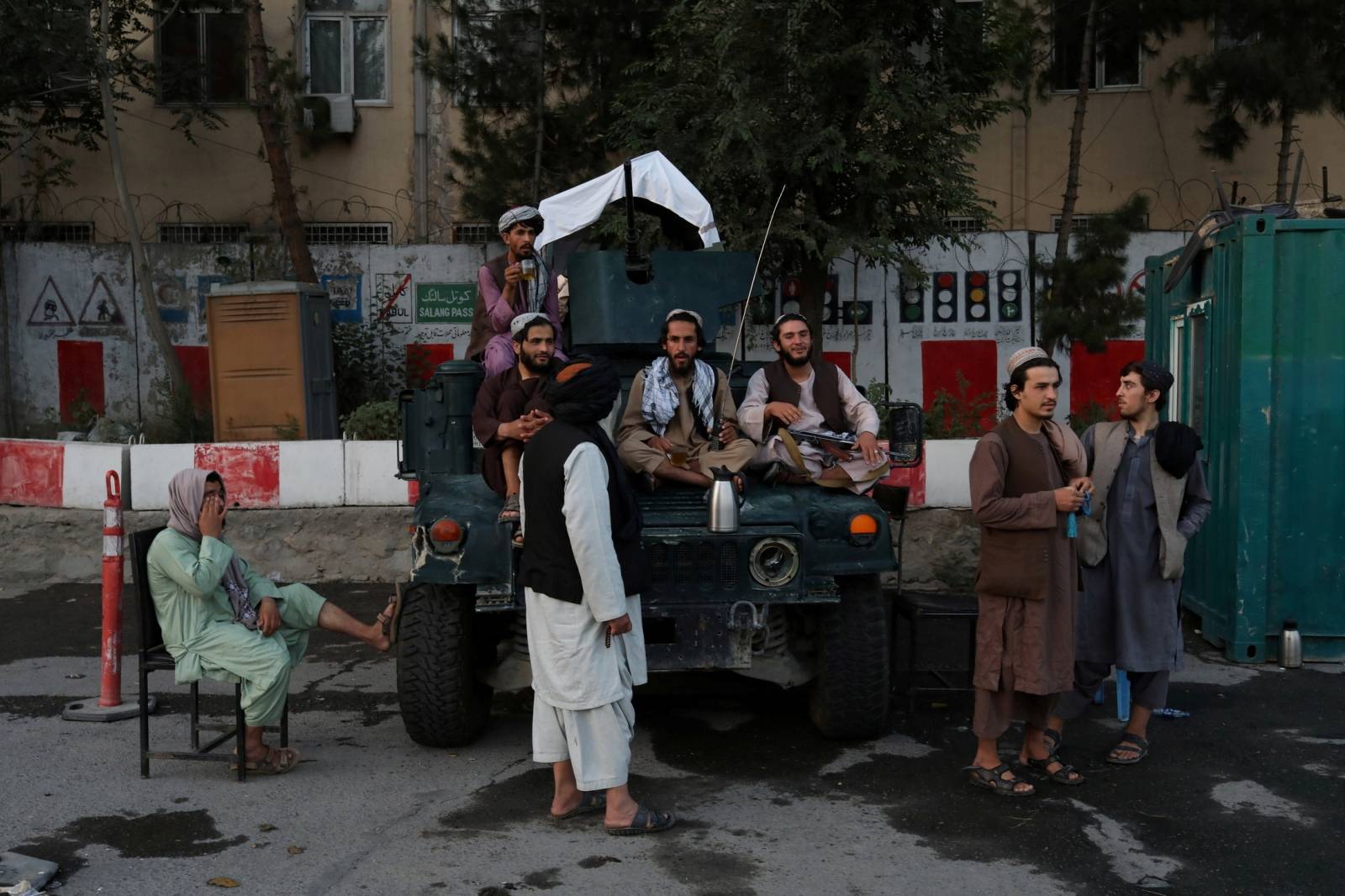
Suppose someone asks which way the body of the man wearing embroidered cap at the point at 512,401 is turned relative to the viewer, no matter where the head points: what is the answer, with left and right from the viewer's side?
facing the viewer and to the right of the viewer

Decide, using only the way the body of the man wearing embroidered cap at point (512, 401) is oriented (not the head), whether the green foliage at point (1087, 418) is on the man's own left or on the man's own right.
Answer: on the man's own left

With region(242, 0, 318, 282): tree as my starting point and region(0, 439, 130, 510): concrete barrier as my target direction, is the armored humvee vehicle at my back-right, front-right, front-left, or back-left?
front-left

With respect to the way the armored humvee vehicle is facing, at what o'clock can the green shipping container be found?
The green shipping container is roughly at 8 o'clock from the armored humvee vehicle.

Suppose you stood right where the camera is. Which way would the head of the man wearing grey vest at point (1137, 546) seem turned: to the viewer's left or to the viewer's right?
to the viewer's left

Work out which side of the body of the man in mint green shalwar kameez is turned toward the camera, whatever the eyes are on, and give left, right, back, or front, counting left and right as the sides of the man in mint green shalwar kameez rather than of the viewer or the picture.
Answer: right

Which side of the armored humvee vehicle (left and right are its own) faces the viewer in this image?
front

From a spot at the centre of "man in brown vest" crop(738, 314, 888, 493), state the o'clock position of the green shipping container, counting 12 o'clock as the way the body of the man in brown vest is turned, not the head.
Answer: The green shipping container is roughly at 8 o'clock from the man in brown vest.

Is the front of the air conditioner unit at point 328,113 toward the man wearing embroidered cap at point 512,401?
yes

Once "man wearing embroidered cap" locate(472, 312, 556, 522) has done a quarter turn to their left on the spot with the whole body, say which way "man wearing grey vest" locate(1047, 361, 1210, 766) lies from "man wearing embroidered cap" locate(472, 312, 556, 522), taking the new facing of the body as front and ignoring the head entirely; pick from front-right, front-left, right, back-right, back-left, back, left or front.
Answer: front-right

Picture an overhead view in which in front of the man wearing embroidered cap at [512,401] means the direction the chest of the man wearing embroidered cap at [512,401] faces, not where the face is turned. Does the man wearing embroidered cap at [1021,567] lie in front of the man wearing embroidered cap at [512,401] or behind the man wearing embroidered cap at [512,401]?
in front

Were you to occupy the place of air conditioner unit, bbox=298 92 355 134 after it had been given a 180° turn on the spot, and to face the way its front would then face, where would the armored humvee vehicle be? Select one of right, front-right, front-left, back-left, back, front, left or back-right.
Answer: back

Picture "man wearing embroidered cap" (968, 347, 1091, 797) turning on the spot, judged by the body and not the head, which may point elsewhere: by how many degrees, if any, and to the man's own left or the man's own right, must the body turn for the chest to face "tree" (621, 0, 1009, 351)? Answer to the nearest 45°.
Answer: approximately 135° to the man's own left

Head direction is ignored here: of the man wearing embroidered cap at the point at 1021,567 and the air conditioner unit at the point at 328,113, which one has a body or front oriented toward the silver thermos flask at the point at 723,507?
the air conditioner unit
